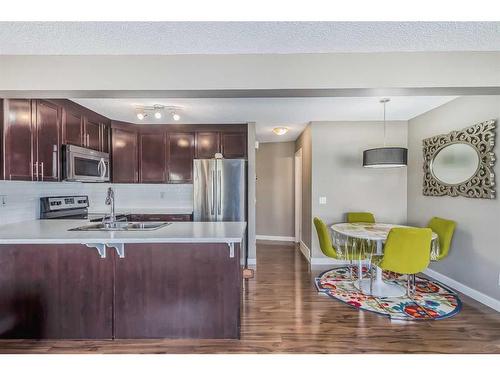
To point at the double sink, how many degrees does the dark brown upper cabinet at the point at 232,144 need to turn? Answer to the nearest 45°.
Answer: approximately 45° to its right

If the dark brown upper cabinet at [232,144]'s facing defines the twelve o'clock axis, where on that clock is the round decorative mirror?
The round decorative mirror is roughly at 10 o'clock from the dark brown upper cabinet.

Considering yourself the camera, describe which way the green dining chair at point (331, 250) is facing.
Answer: facing to the right of the viewer

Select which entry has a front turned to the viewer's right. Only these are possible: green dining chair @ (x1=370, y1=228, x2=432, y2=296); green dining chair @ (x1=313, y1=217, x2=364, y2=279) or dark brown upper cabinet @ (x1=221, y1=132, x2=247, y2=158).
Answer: green dining chair @ (x1=313, y1=217, x2=364, y2=279)

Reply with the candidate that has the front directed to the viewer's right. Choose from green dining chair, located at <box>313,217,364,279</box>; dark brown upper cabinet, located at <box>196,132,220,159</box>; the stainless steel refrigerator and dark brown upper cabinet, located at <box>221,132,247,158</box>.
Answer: the green dining chair

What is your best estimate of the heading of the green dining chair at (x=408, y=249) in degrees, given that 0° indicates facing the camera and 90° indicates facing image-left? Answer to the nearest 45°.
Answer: approximately 135°

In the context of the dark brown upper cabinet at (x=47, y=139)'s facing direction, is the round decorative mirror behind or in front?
in front

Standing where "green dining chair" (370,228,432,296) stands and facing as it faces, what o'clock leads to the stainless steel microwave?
The stainless steel microwave is roughly at 10 o'clock from the green dining chair.
